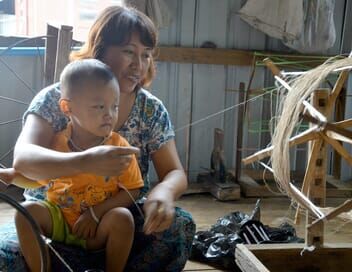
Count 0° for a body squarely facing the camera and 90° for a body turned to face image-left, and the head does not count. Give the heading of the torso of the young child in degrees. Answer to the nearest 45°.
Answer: approximately 0°

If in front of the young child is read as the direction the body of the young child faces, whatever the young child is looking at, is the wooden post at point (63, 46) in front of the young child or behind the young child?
behind

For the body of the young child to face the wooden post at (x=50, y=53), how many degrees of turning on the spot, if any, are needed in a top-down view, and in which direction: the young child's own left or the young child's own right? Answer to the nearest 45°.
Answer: approximately 180°

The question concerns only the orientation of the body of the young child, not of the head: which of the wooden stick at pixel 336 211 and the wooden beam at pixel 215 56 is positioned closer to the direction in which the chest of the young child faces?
the wooden stick

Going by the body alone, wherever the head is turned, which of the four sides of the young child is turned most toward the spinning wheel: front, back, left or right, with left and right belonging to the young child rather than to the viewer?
left

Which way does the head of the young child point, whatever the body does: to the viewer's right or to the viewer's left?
to the viewer's right

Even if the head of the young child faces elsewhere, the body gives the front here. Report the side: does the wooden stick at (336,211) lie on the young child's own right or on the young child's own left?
on the young child's own left

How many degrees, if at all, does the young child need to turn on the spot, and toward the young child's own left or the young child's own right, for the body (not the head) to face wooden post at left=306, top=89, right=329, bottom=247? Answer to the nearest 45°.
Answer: approximately 90° to the young child's own left
